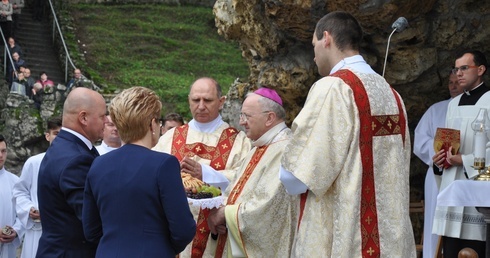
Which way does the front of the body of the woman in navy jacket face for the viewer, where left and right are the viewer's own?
facing away from the viewer and to the right of the viewer

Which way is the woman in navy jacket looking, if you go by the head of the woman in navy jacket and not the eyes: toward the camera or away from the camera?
away from the camera

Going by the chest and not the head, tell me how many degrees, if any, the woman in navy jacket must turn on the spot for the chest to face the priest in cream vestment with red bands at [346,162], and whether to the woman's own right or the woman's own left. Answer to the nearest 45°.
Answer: approximately 45° to the woman's own right

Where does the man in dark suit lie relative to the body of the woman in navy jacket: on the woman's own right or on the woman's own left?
on the woman's own left

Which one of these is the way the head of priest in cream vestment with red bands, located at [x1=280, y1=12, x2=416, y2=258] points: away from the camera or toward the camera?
away from the camera

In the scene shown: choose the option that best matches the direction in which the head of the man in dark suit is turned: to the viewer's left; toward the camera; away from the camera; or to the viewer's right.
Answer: to the viewer's right

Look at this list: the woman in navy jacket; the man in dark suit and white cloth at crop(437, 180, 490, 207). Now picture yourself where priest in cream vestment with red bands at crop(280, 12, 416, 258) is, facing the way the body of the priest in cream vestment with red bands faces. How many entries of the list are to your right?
1

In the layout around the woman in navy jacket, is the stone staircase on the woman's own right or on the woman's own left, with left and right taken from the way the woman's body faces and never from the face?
on the woman's own left

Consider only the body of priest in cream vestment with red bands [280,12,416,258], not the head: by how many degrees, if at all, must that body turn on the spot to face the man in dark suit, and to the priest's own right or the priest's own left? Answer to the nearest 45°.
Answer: approximately 45° to the priest's own left

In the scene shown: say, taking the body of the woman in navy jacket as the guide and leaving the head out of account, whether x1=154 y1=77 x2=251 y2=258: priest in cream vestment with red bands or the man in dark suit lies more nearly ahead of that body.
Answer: the priest in cream vestment with red bands

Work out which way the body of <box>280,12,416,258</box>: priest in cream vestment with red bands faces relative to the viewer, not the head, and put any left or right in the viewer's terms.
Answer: facing away from the viewer and to the left of the viewer

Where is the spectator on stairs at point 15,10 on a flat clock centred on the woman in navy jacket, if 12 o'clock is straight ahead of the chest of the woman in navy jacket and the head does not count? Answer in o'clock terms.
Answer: The spectator on stairs is roughly at 10 o'clock from the woman in navy jacket.

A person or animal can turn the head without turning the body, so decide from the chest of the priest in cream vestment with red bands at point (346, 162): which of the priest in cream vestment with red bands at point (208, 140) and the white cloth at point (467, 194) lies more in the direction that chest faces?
the priest in cream vestment with red bands at point (208, 140)

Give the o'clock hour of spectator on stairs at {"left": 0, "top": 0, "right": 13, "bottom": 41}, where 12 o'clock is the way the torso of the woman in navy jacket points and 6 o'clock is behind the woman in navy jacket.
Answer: The spectator on stairs is roughly at 10 o'clock from the woman in navy jacket.
